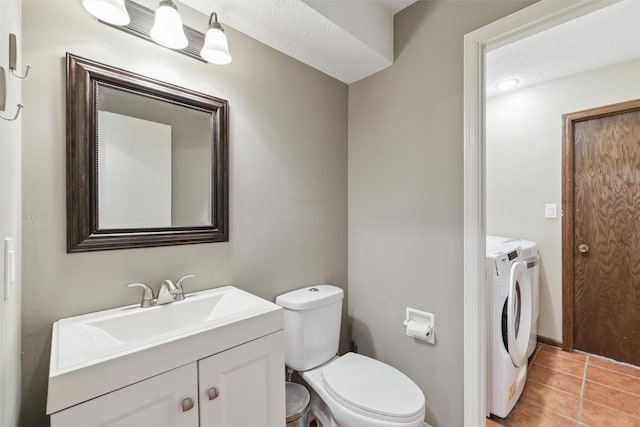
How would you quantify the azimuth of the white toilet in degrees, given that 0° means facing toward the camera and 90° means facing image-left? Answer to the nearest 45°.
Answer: approximately 315°

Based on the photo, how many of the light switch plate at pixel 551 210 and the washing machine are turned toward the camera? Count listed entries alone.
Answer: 1

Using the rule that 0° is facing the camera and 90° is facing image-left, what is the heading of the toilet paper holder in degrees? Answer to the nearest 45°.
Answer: approximately 45°

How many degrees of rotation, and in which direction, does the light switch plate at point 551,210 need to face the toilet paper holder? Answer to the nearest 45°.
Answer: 0° — it already faces it

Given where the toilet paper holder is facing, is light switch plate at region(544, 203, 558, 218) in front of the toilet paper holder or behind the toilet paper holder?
behind

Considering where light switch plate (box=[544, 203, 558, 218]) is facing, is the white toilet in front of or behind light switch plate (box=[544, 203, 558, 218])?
in front

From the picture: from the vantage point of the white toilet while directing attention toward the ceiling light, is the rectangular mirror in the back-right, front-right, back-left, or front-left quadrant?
back-left
